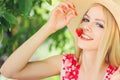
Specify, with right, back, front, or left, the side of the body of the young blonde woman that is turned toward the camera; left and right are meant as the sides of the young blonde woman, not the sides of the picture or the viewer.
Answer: front

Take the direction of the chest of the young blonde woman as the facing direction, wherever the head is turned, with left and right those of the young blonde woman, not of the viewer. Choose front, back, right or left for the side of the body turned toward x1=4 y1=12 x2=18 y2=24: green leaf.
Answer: back
